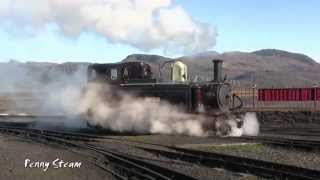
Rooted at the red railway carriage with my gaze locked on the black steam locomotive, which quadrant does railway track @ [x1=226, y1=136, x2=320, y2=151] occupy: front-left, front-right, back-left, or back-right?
front-left

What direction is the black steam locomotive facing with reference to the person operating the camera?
facing the viewer and to the right of the viewer

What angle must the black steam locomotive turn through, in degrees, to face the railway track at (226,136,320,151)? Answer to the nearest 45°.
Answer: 0° — it already faces it

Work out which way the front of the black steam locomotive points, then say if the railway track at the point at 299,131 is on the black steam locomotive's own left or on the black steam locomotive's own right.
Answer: on the black steam locomotive's own left

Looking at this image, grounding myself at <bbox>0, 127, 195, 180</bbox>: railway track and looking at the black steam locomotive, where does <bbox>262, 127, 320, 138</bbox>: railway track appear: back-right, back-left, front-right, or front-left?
front-right

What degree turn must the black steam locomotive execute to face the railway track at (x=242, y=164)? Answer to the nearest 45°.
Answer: approximately 45° to its right

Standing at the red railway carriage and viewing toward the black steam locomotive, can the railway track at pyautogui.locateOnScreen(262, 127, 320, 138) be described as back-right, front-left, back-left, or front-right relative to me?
front-left

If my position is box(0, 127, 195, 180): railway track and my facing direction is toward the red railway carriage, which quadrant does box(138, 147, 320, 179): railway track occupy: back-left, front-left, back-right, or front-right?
front-right

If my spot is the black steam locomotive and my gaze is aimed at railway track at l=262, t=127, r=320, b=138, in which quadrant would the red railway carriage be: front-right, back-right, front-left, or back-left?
front-left

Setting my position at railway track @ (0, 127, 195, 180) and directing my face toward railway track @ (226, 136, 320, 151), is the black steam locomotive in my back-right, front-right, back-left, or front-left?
front-left

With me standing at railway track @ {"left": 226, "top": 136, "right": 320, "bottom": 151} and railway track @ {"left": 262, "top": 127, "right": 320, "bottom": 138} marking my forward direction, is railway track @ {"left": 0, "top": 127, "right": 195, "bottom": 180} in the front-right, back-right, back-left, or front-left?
back-left
